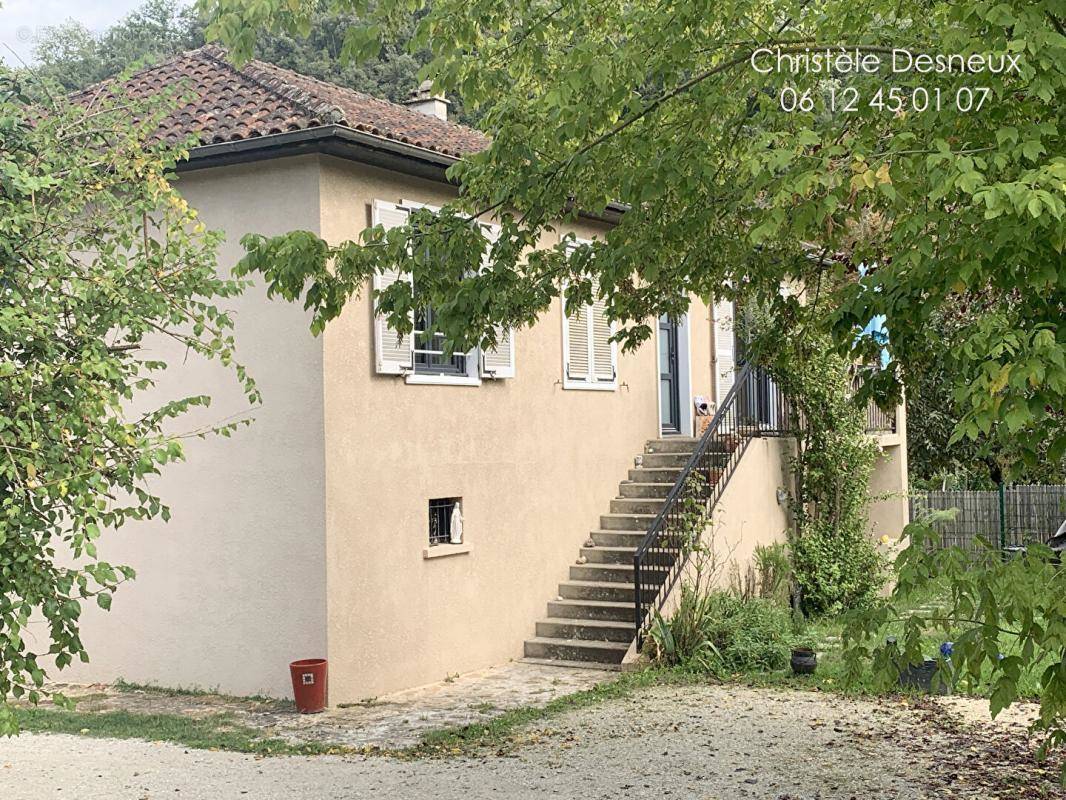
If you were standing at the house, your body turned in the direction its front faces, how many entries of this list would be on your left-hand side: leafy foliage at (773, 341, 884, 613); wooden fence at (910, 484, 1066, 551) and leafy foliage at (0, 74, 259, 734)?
2

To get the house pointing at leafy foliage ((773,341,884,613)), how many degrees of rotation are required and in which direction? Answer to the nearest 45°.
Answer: approximately 90° to its left

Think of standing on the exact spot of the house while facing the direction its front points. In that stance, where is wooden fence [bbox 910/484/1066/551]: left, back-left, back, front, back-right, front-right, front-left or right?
left

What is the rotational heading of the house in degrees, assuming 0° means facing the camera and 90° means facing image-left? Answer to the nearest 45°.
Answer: approximately 315°

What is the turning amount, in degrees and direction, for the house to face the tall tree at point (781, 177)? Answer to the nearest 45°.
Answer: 0° — it already faces it

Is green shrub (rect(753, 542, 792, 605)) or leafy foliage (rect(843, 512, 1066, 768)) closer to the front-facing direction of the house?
the leafy foliage

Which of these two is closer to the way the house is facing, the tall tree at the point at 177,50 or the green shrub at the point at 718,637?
the green shrub

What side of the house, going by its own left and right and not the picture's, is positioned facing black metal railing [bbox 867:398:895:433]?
left

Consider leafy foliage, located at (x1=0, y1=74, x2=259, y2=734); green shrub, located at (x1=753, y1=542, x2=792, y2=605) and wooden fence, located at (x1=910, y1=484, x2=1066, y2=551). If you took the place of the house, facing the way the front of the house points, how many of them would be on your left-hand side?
2
